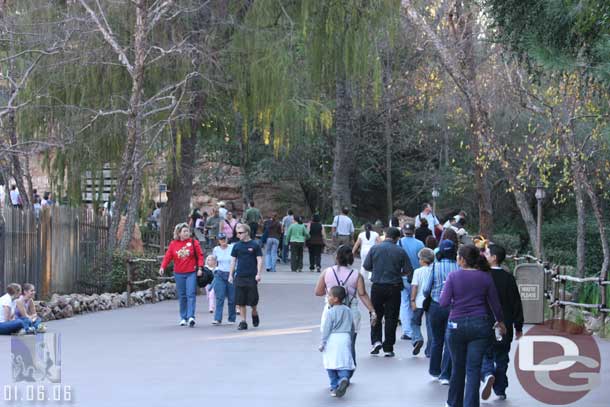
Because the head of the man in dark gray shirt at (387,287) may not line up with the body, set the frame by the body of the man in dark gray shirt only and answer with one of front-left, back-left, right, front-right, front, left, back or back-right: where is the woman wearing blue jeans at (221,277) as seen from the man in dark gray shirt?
front-left

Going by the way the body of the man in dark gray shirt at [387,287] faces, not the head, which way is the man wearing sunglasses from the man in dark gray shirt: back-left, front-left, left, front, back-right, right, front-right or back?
front-left

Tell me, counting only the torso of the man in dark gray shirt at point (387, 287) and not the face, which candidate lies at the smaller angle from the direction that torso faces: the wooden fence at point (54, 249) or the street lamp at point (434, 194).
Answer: the street lamp

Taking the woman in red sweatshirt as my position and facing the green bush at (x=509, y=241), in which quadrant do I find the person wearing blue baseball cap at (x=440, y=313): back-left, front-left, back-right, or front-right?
back-right

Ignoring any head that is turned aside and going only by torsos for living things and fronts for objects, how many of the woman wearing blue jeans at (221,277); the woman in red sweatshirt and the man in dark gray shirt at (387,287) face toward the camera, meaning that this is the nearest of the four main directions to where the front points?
2

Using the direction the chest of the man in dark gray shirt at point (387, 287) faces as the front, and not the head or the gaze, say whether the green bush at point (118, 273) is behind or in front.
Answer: in front

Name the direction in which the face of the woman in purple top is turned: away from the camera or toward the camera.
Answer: away from the camera

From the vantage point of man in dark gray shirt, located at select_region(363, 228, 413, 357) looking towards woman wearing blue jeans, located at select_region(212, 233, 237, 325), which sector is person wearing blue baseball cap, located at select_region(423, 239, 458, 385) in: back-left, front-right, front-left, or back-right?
back-left

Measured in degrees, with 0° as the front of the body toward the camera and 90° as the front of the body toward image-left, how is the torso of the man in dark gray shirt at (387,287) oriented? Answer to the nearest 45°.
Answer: approximately 180°

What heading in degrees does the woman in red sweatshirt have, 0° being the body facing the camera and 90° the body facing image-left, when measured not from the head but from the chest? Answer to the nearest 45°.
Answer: approximately 0°

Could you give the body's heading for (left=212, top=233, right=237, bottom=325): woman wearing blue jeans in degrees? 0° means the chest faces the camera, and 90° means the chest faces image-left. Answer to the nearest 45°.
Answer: approximately 0°

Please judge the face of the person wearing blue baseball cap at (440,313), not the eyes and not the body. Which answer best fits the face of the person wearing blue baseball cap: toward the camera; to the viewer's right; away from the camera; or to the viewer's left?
away from the camera

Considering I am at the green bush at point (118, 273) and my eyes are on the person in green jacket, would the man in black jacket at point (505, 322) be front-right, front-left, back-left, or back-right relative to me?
back-right

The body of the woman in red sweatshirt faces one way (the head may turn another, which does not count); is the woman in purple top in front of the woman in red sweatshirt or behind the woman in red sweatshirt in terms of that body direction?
in front
